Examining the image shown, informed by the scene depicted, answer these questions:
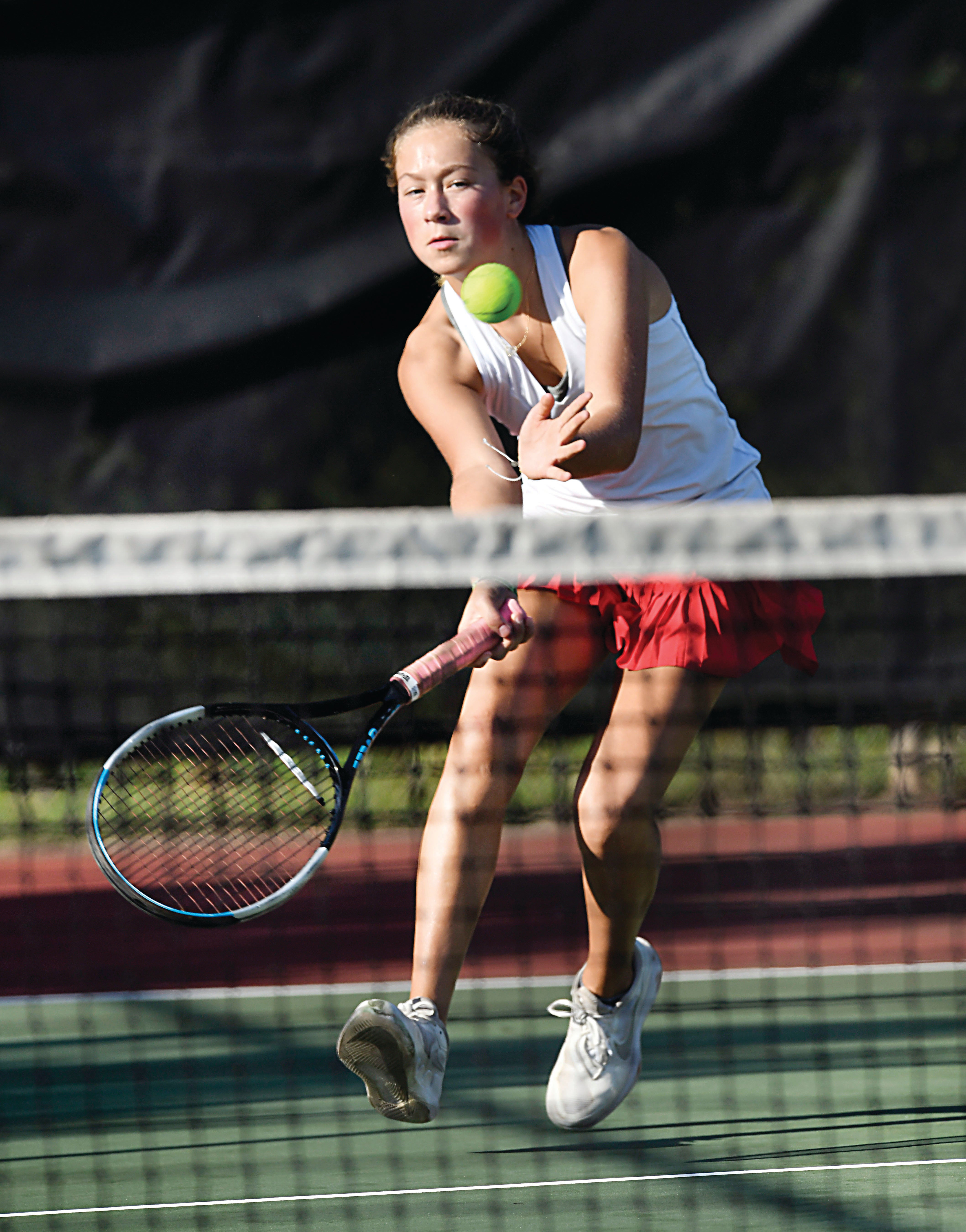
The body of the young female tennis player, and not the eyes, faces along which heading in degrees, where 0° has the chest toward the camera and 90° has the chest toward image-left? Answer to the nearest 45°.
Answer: approximately 45°
